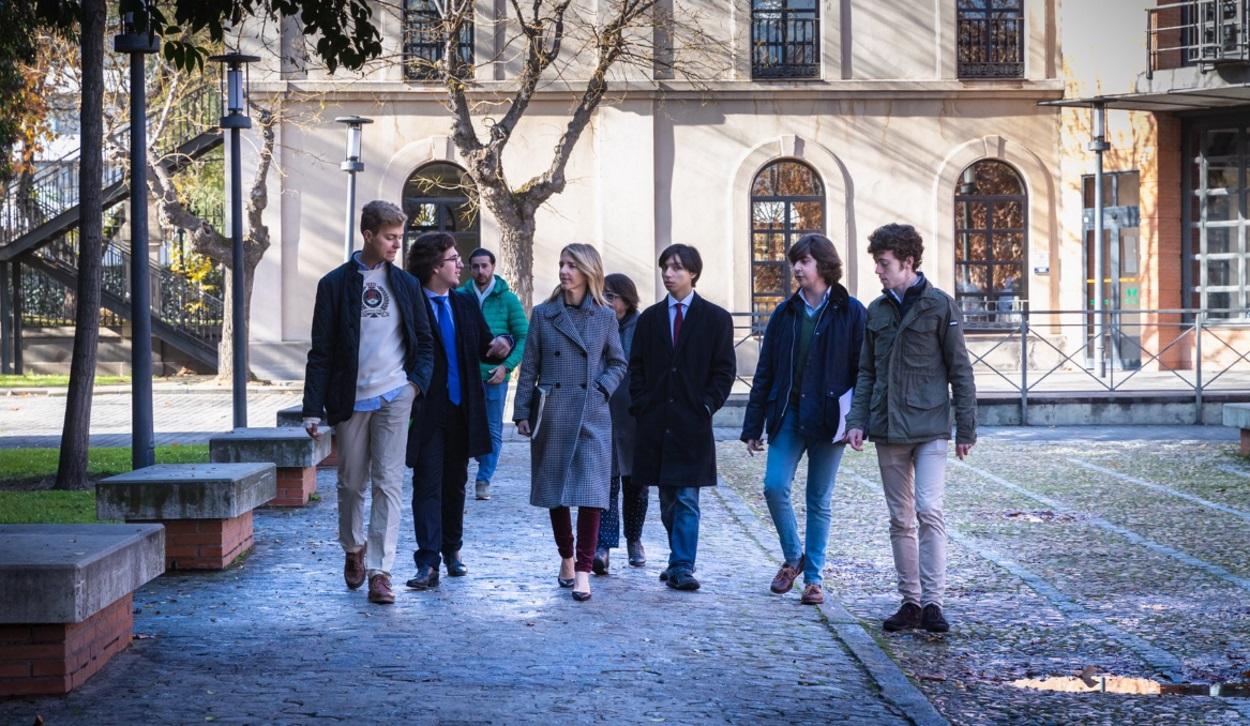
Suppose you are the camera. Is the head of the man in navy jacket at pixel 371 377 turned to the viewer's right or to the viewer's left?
to the viewer's right

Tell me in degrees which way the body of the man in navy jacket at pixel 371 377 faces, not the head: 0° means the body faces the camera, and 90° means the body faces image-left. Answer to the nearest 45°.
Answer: approximately 0°

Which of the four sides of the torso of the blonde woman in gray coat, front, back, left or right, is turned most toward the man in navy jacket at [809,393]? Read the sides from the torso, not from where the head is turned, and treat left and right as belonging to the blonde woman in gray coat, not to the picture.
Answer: left

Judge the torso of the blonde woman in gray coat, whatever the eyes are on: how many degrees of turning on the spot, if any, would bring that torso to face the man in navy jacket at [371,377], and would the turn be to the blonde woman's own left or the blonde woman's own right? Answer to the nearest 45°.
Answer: approximately 90° to the blonde woman's own right

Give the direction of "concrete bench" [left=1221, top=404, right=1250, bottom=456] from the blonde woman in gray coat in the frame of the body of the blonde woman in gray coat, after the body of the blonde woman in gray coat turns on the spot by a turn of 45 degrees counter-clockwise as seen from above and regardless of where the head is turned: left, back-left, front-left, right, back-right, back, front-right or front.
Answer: left

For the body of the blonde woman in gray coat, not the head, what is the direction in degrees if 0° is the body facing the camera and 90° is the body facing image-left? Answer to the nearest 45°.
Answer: approximately 0°

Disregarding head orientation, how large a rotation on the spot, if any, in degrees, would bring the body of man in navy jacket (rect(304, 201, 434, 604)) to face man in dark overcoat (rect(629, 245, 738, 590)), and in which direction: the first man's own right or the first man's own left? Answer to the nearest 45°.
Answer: approximately 90° to the first man's own left

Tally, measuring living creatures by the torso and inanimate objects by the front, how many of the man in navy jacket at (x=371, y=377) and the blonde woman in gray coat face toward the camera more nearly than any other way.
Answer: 2

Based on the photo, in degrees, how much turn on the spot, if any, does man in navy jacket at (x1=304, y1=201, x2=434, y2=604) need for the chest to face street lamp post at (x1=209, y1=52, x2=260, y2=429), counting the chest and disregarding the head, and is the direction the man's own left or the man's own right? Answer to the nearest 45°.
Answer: approximately 180°

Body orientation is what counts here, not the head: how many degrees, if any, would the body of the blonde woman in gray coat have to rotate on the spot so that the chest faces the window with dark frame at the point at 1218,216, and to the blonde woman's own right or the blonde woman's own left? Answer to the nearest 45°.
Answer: approximately 135° to the blonde woman's own left

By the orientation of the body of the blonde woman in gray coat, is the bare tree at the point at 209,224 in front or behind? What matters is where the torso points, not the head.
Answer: behind

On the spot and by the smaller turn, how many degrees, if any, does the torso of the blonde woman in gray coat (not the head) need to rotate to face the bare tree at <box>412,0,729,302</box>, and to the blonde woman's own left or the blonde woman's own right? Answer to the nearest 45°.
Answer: approximately 180°
